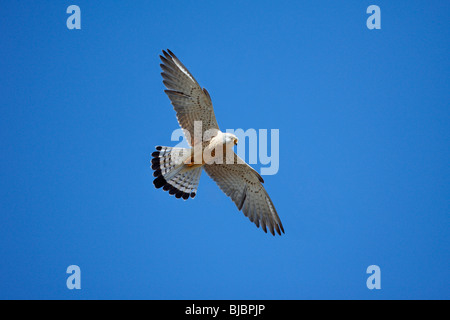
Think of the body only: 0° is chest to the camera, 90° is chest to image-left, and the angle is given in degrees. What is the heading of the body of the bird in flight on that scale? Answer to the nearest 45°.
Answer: approximately 270°
